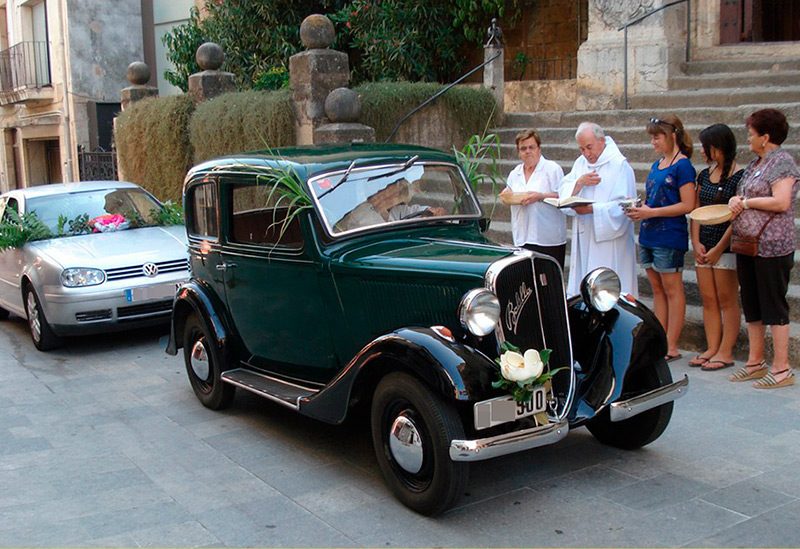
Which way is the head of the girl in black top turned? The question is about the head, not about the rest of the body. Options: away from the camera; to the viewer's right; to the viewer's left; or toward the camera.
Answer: to the viewer's left

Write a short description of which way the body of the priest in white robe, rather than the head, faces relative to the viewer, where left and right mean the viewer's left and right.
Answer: facing the viewer and to the left of the viewer

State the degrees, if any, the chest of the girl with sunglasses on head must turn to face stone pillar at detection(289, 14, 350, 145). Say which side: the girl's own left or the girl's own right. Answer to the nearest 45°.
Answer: approximately 90° to the girl's own right

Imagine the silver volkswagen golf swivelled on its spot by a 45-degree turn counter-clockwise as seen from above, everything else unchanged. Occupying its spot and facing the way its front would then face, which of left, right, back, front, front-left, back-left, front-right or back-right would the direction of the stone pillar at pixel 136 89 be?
left

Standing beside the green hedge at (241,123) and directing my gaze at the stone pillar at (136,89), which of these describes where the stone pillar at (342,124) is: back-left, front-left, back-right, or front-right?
back-right

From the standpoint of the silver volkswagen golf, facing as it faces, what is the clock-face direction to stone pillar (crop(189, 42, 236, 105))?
The stone pillar is roughly at 8 o'clock from the silver volkswagen golf.

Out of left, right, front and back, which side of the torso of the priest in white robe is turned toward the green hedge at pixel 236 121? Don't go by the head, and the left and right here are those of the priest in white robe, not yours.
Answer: right

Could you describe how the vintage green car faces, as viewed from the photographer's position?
facing the viewer and to the right of the viewer

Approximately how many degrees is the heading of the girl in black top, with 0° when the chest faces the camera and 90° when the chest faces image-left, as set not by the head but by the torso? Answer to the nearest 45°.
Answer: approximately 45°

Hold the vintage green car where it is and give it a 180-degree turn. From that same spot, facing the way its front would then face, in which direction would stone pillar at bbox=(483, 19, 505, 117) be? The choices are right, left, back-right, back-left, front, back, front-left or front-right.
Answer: front-right

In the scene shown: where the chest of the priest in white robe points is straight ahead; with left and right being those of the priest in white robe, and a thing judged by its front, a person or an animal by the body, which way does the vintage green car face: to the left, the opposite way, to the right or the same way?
to the left

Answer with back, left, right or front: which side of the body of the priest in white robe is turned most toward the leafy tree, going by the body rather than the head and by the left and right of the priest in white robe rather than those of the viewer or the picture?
right

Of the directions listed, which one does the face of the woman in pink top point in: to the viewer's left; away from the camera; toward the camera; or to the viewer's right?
to the viewer's left
